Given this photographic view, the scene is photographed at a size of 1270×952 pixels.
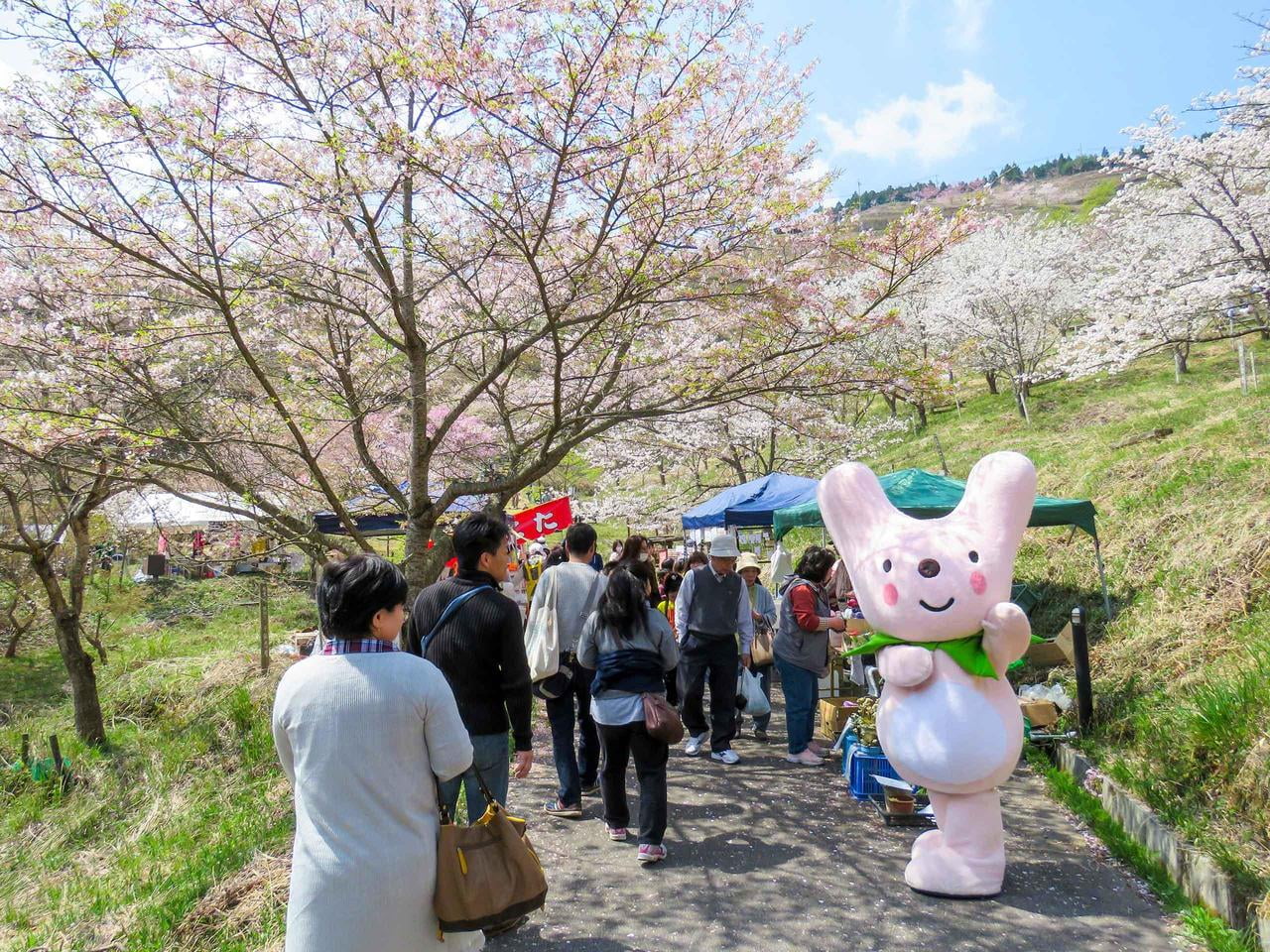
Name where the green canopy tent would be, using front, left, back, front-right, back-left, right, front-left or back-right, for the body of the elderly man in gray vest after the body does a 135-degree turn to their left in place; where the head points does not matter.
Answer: front

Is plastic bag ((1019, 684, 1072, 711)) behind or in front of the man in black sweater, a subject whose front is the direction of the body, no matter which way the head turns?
in front

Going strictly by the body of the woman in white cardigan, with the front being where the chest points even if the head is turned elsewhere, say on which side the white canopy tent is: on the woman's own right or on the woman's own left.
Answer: on the woman's own left

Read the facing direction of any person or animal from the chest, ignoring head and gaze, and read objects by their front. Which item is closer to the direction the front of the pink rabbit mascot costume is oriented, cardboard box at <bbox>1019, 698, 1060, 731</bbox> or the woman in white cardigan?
the woman in white cardigan

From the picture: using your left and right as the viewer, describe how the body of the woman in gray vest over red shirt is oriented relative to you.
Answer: facing to the right of the viewer

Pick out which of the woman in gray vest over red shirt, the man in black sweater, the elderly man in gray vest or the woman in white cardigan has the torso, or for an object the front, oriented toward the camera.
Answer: the elderly man in gray vest

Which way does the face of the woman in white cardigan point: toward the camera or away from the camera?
away from the camera

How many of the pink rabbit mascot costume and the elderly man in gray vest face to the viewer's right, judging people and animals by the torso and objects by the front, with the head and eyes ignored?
0

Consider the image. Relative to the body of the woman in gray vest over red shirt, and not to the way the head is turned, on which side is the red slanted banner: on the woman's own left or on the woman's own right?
on the woman's own left

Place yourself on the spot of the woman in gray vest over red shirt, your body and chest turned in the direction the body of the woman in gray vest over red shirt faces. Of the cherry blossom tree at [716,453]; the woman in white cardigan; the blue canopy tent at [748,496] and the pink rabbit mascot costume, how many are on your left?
2

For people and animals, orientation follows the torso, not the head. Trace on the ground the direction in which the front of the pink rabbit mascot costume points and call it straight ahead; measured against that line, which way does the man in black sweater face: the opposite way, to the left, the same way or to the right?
the opposite way

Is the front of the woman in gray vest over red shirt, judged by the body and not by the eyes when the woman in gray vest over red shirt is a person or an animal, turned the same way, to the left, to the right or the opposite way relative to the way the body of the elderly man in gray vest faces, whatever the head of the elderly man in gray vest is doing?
to the left

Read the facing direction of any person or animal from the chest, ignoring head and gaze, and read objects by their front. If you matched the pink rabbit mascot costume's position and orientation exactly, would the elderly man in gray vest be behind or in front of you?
behind

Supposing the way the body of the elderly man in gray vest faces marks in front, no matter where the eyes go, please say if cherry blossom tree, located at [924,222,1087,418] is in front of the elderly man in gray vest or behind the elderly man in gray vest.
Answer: behind

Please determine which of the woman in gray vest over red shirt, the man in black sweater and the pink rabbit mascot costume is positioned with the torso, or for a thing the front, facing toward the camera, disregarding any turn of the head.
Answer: the pink rabbit mascot costume

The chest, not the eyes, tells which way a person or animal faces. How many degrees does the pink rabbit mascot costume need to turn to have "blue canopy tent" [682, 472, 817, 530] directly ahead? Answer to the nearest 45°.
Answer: approximately 180°

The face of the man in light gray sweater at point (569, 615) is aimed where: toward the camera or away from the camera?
away from the camera

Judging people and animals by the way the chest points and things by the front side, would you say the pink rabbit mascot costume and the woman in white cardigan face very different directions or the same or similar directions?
very different directions

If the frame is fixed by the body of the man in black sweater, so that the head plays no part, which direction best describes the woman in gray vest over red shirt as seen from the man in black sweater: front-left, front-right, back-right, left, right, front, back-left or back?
front

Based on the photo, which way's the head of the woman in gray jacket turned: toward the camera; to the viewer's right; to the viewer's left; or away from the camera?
away from the camera

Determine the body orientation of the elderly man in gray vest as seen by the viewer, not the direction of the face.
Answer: toward the camera

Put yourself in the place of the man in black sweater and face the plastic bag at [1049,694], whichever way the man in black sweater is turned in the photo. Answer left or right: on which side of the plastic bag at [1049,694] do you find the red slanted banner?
left
